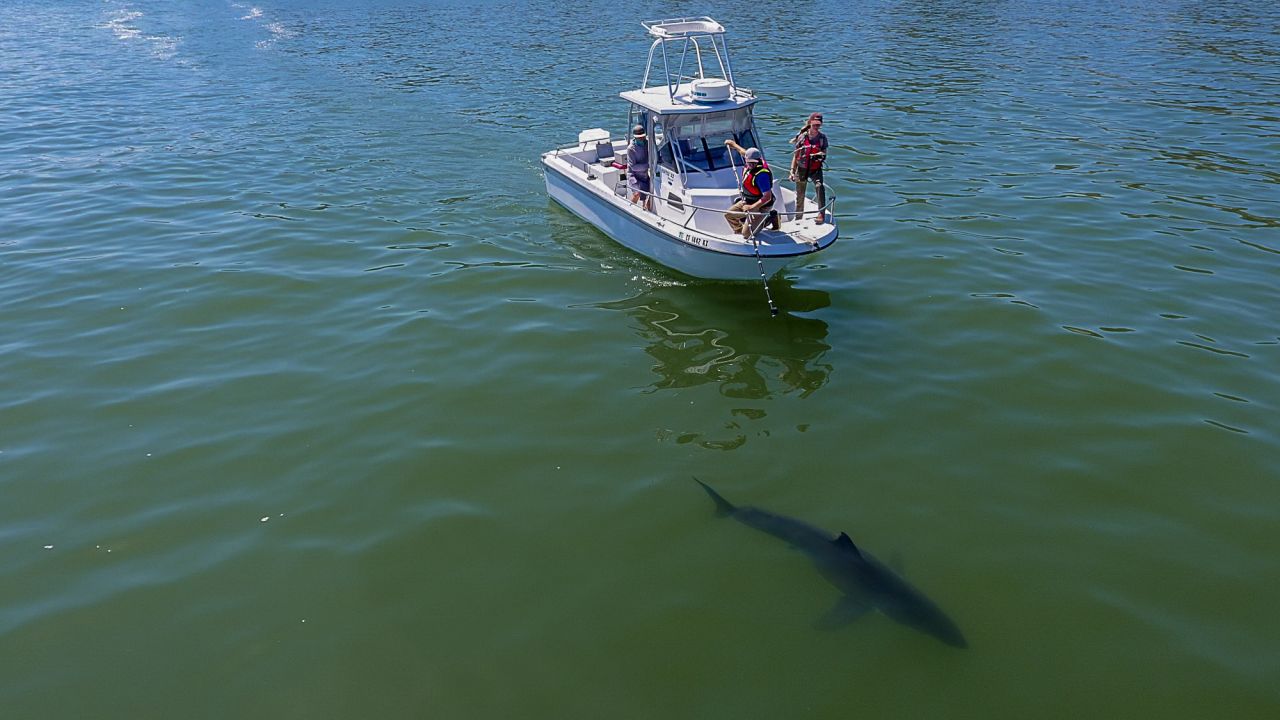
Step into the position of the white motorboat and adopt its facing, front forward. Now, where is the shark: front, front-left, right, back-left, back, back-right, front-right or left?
front-right

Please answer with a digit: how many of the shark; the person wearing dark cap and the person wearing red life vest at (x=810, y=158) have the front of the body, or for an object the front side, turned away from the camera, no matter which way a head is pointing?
0

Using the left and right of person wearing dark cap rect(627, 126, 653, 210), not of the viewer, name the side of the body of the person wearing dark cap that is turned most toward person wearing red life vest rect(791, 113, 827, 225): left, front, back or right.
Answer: left

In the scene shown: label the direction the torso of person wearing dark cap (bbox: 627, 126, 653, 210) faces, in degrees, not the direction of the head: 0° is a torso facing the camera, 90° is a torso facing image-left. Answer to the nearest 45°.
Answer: approximately 315°

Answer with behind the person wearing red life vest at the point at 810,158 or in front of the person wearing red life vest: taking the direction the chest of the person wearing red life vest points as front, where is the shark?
in front

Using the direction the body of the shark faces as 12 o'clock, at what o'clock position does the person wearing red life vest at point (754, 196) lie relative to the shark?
The person wearing red life vest is roughly at 7 o'clock from the shark.

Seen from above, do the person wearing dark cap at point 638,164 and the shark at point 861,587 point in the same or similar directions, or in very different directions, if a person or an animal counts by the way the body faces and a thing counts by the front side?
same or similar directions

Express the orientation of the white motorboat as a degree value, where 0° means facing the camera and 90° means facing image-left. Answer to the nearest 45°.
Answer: approximately 315°

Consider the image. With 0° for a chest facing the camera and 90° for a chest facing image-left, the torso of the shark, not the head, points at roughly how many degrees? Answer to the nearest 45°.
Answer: approximately 315°

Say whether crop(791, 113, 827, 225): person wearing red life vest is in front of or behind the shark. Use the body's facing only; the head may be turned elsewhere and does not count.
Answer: behind

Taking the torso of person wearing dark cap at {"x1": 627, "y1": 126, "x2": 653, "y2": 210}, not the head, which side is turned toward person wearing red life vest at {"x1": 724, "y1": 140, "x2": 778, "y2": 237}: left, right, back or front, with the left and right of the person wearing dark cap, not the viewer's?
front

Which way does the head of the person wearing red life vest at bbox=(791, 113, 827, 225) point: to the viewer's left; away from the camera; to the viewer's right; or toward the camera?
toward the camera

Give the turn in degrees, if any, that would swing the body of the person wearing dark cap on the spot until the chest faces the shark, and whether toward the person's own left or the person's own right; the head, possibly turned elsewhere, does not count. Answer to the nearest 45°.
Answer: approximately 45° to the person's own right

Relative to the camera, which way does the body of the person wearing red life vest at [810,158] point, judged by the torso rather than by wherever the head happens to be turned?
toward the camera
